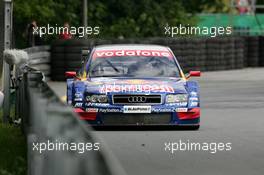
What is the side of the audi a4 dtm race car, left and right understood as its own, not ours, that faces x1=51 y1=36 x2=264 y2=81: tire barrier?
back

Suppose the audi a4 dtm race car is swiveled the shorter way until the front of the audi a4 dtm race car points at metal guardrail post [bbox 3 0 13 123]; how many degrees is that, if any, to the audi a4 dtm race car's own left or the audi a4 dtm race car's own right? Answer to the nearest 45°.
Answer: approximately 90° to the audi a4 dtm race car's own right

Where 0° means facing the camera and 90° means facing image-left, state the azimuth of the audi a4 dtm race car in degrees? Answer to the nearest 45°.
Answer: approximately 0°

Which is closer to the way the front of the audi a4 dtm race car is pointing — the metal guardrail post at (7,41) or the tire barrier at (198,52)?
the metal guardrail post

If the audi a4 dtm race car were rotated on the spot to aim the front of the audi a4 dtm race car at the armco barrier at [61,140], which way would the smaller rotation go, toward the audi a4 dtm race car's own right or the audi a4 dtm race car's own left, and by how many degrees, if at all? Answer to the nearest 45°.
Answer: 0° — it already faces it
